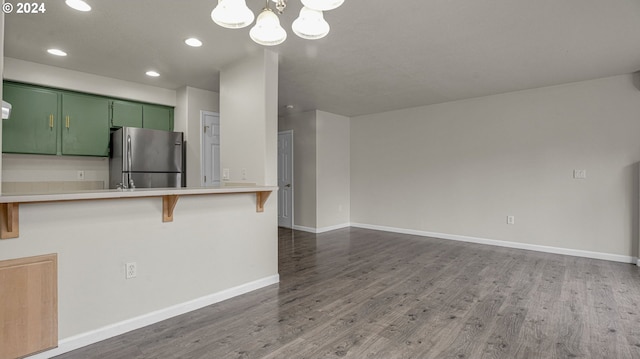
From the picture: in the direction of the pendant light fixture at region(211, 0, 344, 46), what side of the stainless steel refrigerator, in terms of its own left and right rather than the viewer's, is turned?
front

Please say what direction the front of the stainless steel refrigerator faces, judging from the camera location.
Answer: facing the viewer

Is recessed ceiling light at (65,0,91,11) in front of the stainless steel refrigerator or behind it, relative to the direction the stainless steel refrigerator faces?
in front

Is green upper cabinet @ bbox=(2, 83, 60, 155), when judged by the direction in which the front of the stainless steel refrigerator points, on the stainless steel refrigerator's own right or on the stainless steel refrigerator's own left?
on the stainless steel refrigerator's own right

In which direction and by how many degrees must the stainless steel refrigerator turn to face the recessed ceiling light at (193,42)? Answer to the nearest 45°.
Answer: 0° — it already faces it

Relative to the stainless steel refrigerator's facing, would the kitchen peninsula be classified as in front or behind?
in front

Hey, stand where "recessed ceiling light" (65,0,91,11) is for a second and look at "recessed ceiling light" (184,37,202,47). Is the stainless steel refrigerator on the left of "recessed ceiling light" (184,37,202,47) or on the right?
left
